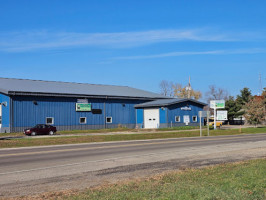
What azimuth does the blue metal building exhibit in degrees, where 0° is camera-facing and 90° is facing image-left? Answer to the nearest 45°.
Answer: approximately 315°

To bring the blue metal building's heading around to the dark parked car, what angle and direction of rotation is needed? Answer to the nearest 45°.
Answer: approximately 45° to its right
